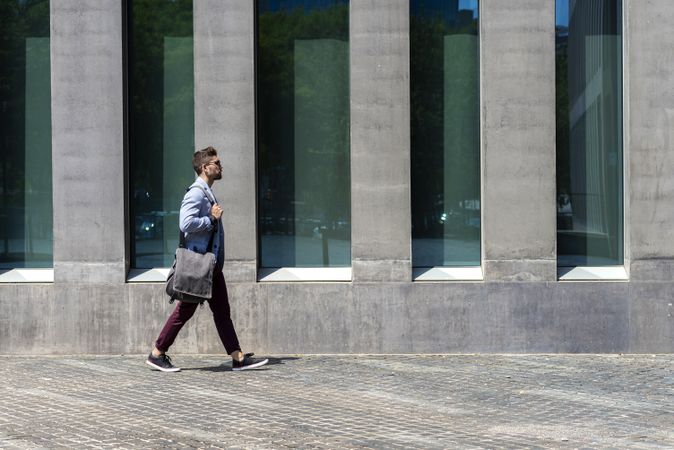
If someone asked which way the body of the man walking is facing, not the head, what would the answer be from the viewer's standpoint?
to the viewer's right

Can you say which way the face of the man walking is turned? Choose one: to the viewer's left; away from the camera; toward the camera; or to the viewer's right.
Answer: to the viewer's right
